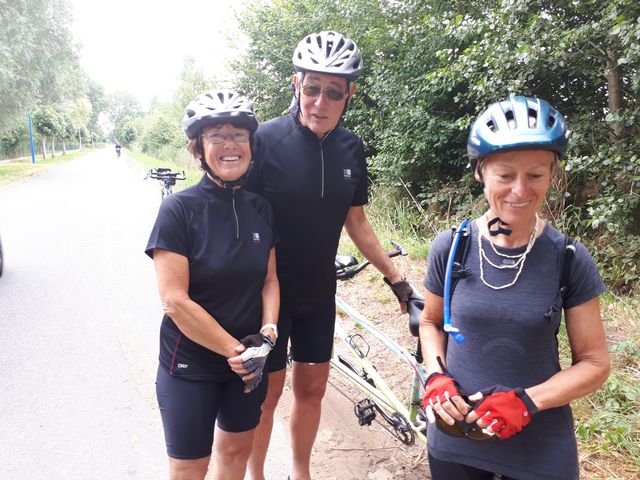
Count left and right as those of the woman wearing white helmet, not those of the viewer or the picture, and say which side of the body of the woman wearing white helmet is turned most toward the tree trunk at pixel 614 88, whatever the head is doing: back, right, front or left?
left

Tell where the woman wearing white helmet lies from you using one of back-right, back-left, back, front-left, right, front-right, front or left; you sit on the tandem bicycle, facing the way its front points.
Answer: left

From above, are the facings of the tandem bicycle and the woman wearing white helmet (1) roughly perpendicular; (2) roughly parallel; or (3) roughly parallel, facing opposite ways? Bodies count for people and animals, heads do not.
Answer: roughly parallel, facing opposite ways

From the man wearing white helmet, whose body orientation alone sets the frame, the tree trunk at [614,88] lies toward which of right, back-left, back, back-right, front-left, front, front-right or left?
back-left

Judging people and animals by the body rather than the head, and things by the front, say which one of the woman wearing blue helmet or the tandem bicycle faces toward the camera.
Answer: the woman wearing blue helmet

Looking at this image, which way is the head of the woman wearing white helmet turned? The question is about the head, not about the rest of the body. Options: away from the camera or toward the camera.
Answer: toward the camera

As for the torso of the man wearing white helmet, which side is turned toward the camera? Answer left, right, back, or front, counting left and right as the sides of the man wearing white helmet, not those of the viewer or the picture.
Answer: front

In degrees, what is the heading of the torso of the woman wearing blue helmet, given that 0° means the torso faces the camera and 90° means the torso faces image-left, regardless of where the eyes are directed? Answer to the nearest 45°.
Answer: approximately 0°

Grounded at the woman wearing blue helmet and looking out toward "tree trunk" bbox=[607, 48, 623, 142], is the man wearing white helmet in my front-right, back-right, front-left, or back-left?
front-left

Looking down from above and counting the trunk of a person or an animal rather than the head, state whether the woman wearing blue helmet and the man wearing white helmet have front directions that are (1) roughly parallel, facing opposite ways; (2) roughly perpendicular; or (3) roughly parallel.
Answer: roughly parallel

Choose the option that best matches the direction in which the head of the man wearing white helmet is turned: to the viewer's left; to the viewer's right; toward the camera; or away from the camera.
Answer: toward the camera

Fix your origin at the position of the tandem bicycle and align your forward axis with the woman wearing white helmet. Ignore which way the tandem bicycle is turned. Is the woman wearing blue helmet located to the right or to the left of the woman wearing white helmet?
left

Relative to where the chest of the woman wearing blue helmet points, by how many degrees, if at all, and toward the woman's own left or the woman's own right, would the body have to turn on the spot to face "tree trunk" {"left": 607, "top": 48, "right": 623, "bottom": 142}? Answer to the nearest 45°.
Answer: approximately 180°
